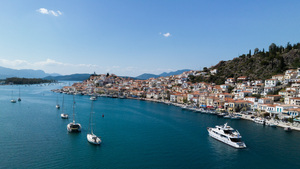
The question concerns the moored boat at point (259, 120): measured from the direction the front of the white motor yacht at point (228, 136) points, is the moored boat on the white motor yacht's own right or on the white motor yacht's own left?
on the white motor yacht's own right
